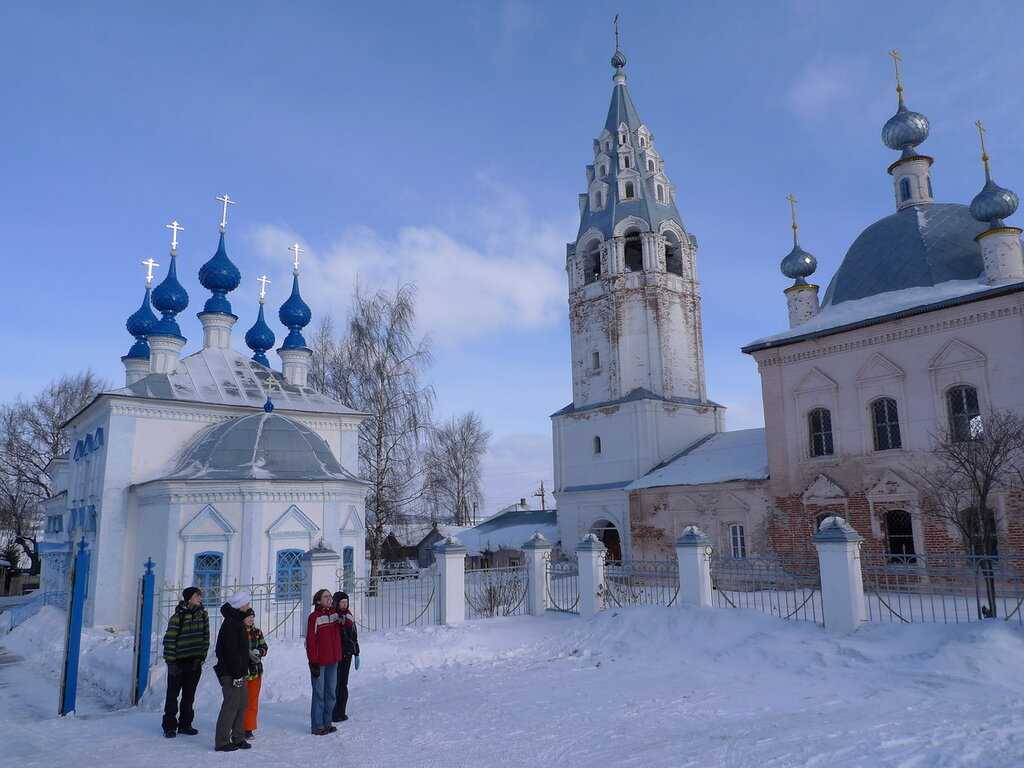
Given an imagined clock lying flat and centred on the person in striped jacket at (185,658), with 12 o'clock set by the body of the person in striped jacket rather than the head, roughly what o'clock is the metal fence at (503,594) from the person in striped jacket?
The metal fence is roughly at 9 o'clock from the person in striped jacket.

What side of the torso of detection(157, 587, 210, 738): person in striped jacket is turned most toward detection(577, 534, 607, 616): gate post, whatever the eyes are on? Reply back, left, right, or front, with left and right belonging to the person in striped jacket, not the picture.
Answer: left

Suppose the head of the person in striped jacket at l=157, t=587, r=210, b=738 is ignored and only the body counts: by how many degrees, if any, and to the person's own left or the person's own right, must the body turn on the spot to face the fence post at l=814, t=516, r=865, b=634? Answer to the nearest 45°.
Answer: approximately 45° to the person's own left

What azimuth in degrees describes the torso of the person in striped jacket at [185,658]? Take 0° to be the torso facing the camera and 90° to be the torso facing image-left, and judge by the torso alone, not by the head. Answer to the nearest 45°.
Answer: approximately 315°

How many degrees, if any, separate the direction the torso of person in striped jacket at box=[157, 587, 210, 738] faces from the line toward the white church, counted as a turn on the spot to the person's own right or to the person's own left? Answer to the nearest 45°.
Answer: approximately 135° to the person's own left
